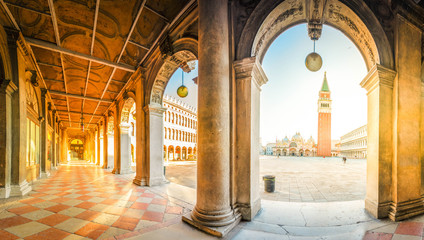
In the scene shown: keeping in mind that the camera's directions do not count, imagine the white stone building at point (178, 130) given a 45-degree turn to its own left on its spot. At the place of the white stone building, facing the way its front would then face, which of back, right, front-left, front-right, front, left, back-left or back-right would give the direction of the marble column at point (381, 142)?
right

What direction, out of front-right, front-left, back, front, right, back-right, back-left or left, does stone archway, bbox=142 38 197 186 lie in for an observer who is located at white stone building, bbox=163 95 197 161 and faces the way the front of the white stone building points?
front-right

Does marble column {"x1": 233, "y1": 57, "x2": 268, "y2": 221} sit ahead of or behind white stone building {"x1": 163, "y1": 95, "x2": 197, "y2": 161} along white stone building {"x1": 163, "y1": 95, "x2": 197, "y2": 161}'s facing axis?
ahead

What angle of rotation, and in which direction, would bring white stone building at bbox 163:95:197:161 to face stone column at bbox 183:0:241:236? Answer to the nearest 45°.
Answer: approximately 45° to its right

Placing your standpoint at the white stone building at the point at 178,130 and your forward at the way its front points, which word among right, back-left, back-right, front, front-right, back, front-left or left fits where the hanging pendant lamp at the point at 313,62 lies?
front-right

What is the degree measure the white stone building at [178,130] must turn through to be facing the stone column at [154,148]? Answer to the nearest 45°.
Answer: approximately 45° to its right

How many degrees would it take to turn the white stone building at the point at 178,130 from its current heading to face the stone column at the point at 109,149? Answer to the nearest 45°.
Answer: approximately 45° to its right

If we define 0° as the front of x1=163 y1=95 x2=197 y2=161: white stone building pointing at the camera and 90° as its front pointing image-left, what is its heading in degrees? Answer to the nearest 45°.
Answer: approximately 315°

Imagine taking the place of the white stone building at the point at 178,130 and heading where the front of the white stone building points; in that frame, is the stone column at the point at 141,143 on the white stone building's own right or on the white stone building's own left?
on the white stone building's own right
